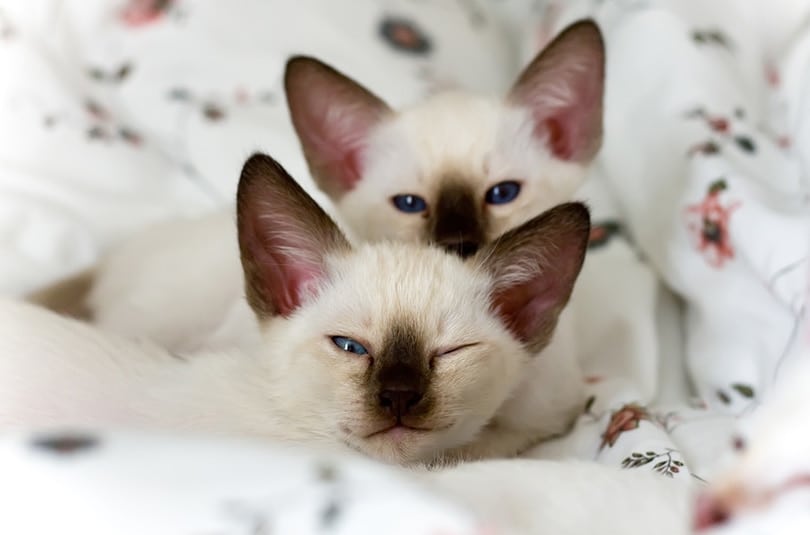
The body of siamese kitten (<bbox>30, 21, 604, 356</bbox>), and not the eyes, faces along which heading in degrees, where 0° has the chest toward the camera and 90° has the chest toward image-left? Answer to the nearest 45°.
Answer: approximately 315°
